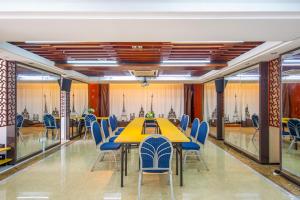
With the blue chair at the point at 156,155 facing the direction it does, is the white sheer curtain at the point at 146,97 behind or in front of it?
in front

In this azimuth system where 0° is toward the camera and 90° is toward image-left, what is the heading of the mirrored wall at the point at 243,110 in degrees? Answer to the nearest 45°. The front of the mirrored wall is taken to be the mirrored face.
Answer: approximately 45°

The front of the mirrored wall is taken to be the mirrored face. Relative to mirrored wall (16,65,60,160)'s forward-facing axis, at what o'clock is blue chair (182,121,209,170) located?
The blue chair is roughly at 12 o'clock from the mirrored wall.

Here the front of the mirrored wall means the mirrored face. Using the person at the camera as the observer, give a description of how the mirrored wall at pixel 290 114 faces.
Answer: facing the viewer and to the left of the viewer

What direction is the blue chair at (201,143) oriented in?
to the viewer's left

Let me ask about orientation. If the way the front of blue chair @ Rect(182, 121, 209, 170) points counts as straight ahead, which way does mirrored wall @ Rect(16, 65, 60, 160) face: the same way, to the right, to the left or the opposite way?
the opposite way

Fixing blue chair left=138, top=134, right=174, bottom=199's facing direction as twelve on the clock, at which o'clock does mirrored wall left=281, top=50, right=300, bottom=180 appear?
The mirrored wall is roughly at 2 o'clock from the blue chair.

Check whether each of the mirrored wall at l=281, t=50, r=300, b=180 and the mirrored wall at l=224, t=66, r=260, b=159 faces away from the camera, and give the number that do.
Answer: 0

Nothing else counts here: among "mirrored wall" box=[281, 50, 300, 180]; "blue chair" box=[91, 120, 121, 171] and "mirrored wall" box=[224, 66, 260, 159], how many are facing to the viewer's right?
1

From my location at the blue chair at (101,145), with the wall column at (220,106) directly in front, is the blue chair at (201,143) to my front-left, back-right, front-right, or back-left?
front-right

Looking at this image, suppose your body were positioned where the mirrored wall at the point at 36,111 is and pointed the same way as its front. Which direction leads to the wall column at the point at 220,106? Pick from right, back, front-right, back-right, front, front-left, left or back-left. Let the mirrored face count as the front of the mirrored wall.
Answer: front-left

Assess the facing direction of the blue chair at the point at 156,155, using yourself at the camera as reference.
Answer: facing away from the viewer

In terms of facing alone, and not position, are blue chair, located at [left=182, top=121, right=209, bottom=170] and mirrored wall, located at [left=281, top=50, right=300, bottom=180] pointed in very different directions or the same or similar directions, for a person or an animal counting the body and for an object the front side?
same or similar directions

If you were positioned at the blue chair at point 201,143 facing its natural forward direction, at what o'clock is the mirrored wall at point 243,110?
The mirrored wall is roughly at 4 o'clock from the blue chair.

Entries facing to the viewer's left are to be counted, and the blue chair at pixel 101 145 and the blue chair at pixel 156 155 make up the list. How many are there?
0

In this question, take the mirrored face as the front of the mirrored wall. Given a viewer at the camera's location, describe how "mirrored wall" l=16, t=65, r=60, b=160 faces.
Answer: facing the viewer and to the right of the viewer

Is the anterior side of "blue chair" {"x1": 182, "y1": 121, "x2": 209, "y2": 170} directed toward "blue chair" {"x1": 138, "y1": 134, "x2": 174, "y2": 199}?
no

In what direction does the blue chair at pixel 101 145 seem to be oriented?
to the viewer's right

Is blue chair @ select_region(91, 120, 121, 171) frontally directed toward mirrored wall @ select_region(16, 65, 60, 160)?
no
